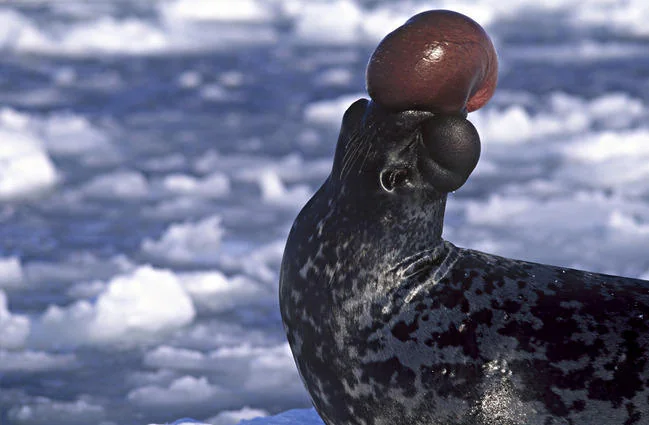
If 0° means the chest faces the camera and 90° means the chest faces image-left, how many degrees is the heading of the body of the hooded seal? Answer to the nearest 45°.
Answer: approximately 90°
